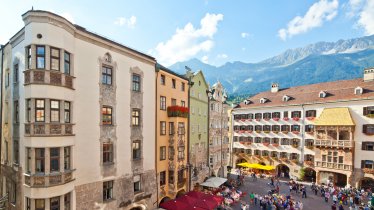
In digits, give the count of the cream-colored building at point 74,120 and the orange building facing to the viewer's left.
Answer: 0

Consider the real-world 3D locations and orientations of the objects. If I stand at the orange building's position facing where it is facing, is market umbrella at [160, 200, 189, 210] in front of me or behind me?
in front

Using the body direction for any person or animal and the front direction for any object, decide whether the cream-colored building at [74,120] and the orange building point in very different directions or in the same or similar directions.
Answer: same or similar directions

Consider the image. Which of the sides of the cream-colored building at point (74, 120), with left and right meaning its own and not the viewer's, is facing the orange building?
left

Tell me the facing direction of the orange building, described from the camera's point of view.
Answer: facing the viewer and to the right of the viewer

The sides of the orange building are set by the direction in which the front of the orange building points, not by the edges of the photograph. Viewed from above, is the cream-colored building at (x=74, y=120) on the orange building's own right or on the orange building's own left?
on the orange building's own right
